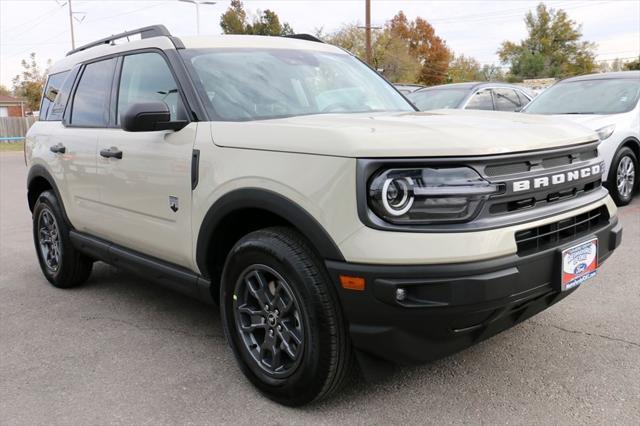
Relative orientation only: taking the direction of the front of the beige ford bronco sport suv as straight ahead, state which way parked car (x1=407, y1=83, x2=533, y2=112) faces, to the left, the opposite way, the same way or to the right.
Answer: to the right

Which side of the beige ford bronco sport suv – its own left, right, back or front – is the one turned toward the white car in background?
left

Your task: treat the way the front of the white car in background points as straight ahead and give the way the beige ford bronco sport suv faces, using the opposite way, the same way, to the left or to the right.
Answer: to the left

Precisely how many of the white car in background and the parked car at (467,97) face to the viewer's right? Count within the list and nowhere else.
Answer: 0

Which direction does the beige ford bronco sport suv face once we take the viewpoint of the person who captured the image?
facing the viewer and to the right of the viewer

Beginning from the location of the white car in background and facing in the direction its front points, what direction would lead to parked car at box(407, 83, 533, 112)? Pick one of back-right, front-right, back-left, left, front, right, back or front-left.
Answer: right

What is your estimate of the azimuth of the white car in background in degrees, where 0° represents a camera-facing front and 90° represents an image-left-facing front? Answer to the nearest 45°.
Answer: approximately 45°

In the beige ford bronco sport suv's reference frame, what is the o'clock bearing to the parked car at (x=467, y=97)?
The parked car is roughly at 8 o'clock from the beige ford bronco sport suv.

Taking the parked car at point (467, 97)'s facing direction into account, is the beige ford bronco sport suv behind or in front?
in front

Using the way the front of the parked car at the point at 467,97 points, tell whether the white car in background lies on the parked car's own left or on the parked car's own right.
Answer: on the parked car's own left

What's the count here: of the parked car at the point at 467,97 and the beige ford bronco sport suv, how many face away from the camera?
0

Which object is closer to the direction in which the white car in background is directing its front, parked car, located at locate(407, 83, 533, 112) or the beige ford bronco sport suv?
the beige ford bronco sport suv
